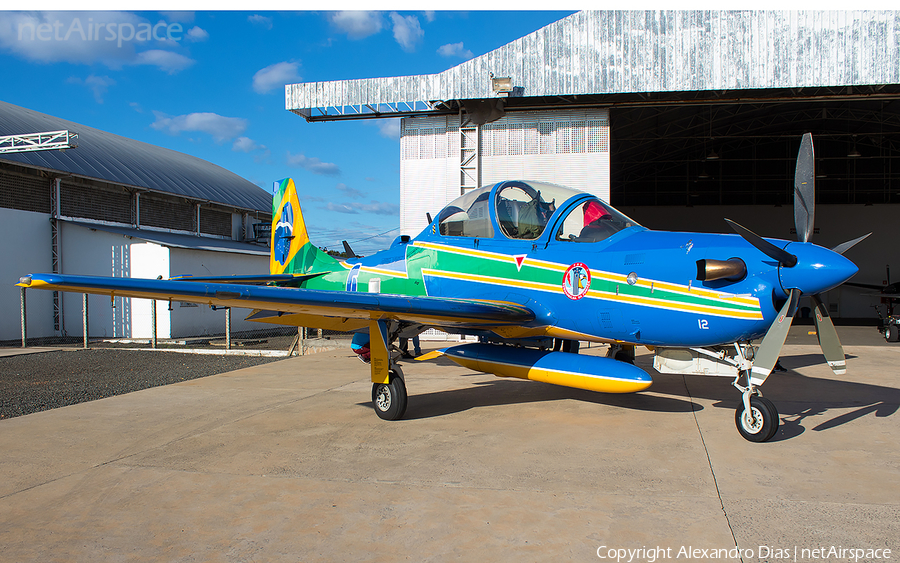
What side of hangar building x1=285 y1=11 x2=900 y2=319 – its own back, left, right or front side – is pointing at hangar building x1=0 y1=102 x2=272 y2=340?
right

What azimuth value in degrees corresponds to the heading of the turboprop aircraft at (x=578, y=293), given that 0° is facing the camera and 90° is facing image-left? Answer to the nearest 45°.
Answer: approximately 315°

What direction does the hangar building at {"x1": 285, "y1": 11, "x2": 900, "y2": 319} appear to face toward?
toward the camera

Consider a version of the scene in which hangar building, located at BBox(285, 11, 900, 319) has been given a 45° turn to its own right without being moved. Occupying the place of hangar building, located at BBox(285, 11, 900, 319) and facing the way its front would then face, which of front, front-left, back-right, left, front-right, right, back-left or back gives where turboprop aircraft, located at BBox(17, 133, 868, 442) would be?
front-left

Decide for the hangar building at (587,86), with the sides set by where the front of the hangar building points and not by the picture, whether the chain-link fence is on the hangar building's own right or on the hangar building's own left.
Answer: on the hangar building's own right
